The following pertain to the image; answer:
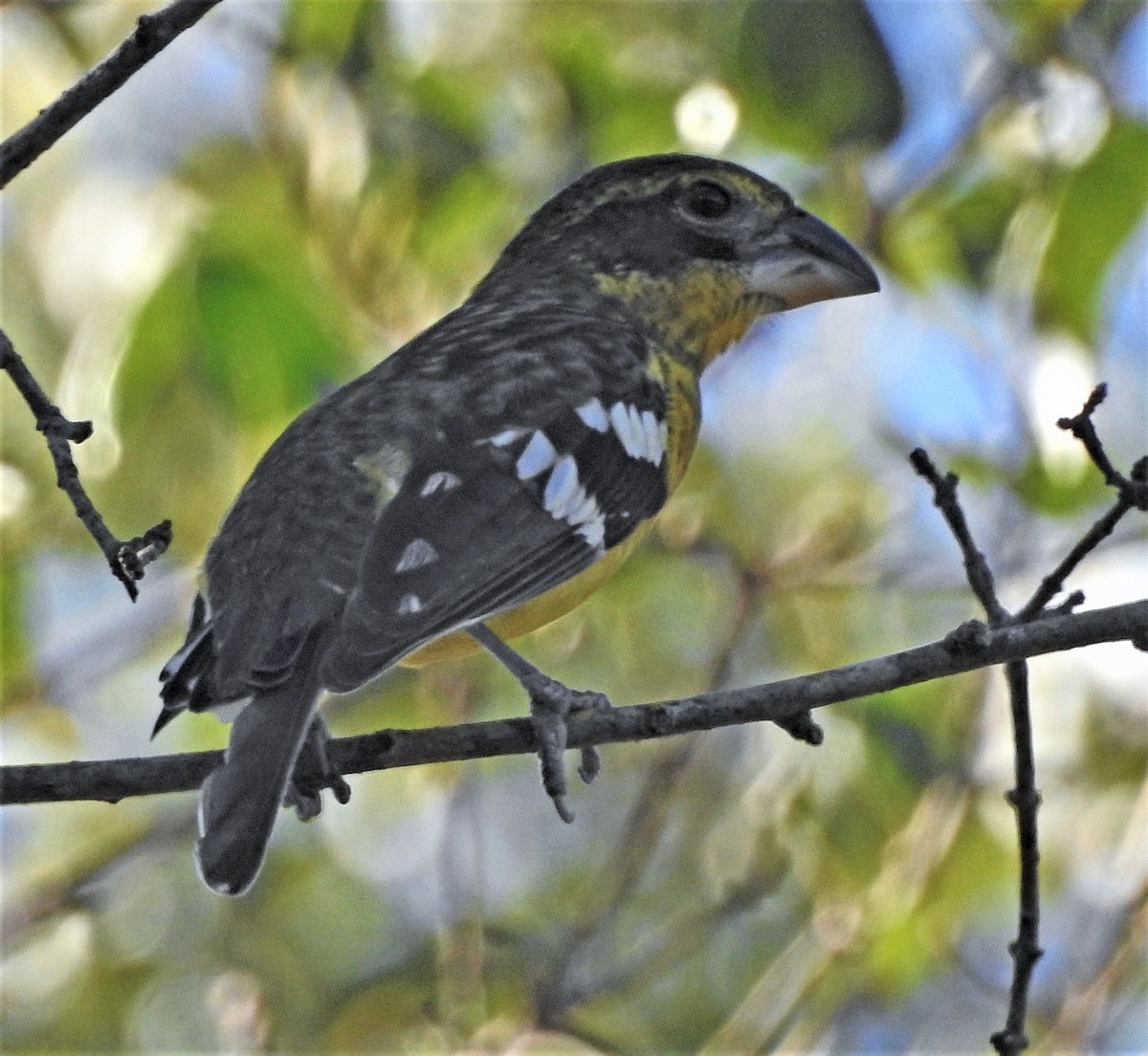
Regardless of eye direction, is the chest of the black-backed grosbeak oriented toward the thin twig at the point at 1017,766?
no

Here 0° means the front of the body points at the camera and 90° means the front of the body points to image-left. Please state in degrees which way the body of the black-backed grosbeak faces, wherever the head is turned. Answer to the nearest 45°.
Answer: approximately 225°

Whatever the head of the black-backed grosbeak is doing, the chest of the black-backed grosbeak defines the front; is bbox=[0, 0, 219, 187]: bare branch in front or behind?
behind

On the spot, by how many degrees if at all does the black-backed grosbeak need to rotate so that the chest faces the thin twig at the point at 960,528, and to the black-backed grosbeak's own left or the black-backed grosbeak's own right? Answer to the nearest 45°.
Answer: approximately 90° to the black-backed grosbeak's own right

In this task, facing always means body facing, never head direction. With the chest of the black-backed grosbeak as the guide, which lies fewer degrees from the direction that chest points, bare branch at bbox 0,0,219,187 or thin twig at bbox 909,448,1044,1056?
the thin twig

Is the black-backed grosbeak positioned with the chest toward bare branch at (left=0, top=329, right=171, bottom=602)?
no
